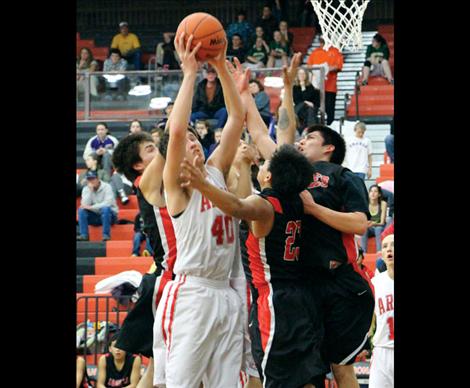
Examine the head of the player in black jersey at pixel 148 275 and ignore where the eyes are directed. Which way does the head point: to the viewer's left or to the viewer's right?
to the viewer's right

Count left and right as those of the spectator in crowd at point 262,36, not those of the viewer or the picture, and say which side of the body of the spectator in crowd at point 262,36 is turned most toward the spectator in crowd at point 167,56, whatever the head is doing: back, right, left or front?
right

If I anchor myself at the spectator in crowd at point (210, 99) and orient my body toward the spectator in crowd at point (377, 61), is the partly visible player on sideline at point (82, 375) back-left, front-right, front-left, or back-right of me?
back-right

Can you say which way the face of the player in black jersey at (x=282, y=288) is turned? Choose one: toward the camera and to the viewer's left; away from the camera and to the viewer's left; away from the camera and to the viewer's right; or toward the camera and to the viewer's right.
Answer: away from the camera and to the viewer's left

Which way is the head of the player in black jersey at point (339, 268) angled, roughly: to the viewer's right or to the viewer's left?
to the viewer's left

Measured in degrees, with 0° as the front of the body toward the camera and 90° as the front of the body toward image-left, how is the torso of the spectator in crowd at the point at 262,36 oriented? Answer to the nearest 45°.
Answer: approximately 0°

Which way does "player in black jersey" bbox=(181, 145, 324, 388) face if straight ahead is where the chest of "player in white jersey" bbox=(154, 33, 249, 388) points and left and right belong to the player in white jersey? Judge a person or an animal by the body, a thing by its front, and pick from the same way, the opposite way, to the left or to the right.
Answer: the opposite way

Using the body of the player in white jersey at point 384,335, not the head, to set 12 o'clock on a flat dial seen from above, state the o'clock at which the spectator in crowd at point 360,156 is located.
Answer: The spectator in crowd is roughly at 6 o'clock from the player in white jersey.

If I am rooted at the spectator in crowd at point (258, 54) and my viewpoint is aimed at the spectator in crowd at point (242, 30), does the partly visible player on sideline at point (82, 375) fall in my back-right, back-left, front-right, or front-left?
back-left
